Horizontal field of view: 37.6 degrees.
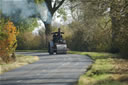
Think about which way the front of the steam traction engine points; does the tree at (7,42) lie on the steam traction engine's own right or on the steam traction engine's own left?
on the steam traction engine's own right

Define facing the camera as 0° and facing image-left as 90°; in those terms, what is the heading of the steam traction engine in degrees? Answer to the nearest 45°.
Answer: approximately 315°
